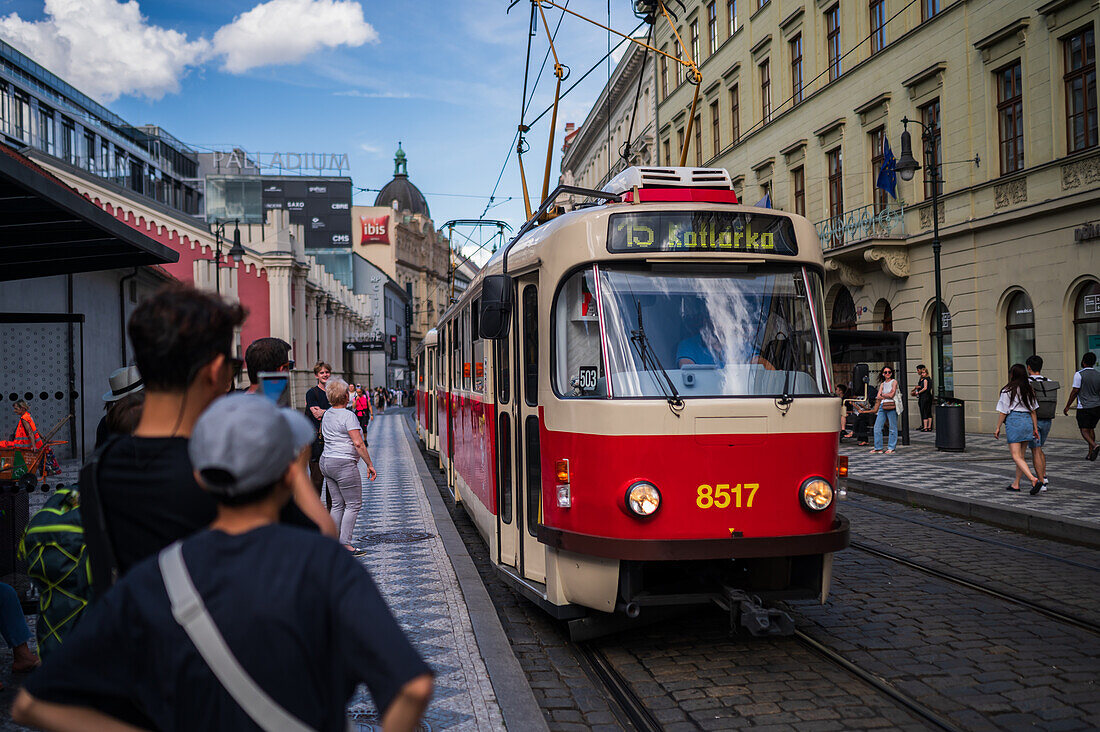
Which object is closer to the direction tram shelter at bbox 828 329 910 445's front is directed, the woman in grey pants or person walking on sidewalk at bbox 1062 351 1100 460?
the woman in grey pants

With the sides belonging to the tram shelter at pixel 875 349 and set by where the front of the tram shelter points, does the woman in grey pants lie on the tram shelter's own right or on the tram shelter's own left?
on the tram shelter's own left

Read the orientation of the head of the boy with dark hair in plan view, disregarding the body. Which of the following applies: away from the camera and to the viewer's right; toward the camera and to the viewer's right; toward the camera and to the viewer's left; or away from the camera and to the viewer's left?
away from the camera and to the viewer's right

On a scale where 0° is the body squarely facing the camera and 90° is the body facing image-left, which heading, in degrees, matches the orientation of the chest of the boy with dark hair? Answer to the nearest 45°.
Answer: approximately 225°

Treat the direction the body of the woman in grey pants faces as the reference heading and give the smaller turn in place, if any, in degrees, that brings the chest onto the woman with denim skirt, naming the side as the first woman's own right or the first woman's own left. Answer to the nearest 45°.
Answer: approximately 45° to the first woman's own right

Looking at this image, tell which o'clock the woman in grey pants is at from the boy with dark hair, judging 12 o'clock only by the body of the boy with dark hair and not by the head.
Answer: The woman in grey pants is roughly at 11 o'clock from the boy with dark hair.

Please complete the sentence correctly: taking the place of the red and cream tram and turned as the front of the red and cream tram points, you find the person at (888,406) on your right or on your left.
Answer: on your left

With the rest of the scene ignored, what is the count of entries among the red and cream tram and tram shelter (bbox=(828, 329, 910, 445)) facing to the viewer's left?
1

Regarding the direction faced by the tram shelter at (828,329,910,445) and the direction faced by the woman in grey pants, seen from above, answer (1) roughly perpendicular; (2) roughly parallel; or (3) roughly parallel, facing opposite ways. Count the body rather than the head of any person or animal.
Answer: roughly perpendicular

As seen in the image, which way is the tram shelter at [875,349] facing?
to the viewer's left
